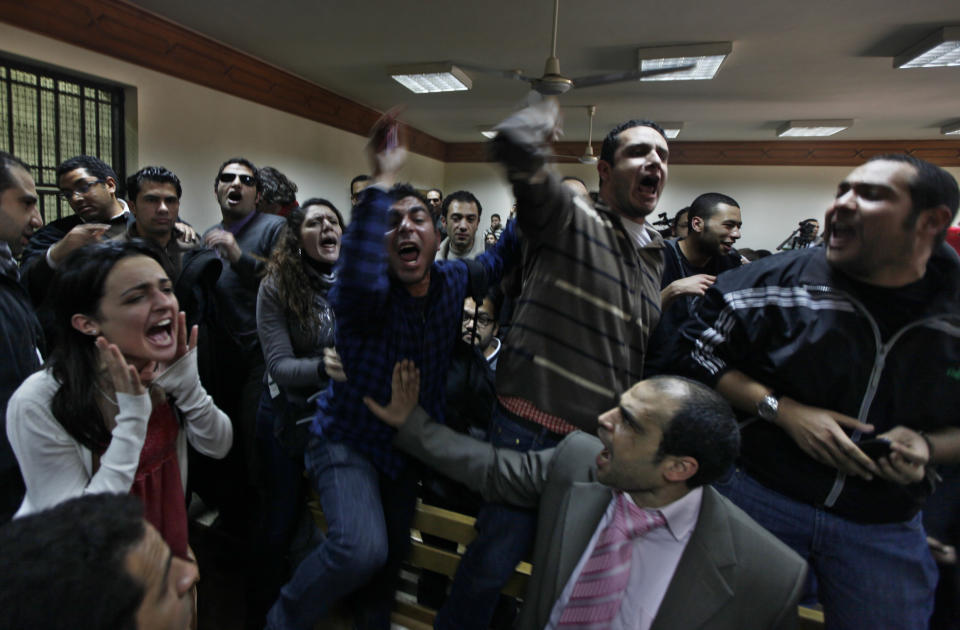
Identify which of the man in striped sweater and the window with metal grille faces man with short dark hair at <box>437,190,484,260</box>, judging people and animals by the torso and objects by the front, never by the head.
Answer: the window with metal grille

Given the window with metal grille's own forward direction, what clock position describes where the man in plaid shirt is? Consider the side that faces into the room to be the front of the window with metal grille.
The man in plaid shirt is roughly at 1 o'clock from the window with metal grille.

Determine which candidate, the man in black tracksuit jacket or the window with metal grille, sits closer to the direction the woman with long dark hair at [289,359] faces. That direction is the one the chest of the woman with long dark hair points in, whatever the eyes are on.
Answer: the man in black tracksuit jacket

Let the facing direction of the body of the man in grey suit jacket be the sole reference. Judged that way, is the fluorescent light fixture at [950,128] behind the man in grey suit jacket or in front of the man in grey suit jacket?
behind

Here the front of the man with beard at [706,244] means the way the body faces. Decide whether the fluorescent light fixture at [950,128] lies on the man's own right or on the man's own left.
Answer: on the man's own left

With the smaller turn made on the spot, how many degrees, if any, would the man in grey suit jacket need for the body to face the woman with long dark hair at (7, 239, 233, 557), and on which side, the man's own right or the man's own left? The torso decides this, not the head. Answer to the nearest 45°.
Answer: approximately 45° to the man's own right

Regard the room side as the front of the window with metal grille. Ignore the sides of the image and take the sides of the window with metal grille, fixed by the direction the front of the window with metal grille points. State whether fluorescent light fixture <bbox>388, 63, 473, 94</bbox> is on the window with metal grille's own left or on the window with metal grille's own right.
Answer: on the window with metal grille's own left
